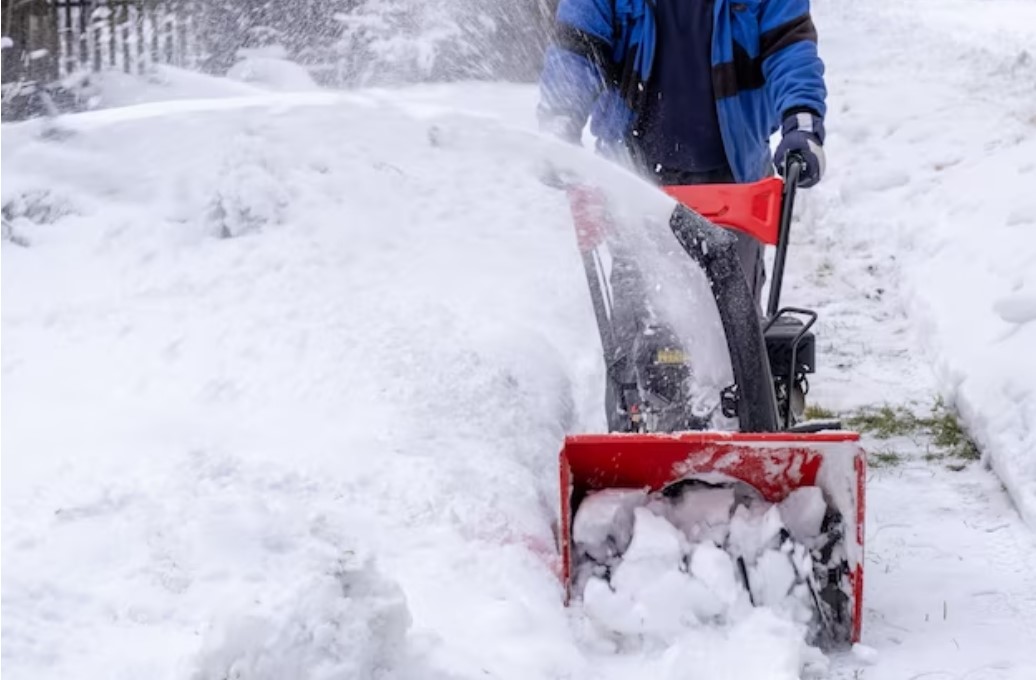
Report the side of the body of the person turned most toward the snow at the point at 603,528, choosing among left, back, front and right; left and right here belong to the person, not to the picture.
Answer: front

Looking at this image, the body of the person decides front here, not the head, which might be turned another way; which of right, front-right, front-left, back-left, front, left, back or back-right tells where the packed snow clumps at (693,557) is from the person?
front

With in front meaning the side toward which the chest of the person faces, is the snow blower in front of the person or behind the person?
in front

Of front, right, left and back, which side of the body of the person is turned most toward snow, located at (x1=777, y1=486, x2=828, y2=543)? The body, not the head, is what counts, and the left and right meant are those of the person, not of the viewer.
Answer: front

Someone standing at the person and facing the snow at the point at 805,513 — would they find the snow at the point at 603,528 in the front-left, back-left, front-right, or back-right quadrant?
front-right

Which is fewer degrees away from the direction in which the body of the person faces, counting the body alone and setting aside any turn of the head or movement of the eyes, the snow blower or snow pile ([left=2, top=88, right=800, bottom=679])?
the snow blower

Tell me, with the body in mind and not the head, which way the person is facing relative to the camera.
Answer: toward the camera

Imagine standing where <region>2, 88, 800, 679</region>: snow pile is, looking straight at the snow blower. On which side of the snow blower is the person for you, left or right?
left
